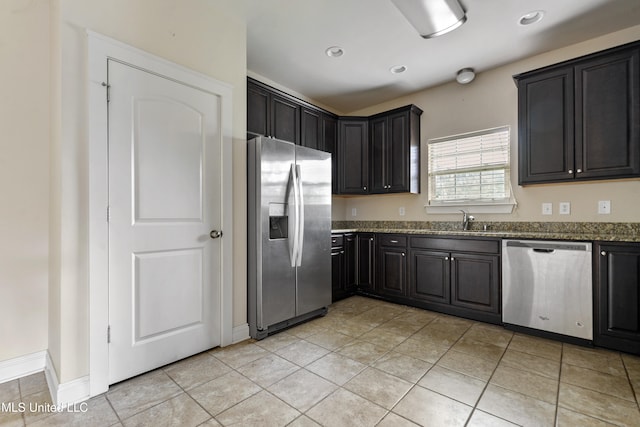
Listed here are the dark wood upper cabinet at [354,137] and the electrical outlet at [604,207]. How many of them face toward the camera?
2

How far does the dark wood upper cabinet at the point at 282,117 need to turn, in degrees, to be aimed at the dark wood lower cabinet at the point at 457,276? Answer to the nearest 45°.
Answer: approximately 45° to its left

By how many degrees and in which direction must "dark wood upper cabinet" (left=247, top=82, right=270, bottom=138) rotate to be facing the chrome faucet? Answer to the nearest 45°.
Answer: approximately 45° to its left

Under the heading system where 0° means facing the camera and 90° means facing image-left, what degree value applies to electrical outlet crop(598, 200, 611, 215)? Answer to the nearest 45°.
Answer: approximately 0°

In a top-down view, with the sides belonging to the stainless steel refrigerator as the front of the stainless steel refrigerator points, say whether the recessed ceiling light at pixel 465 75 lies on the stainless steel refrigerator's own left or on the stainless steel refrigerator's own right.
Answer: on the stainless steel refrigerator's own left
